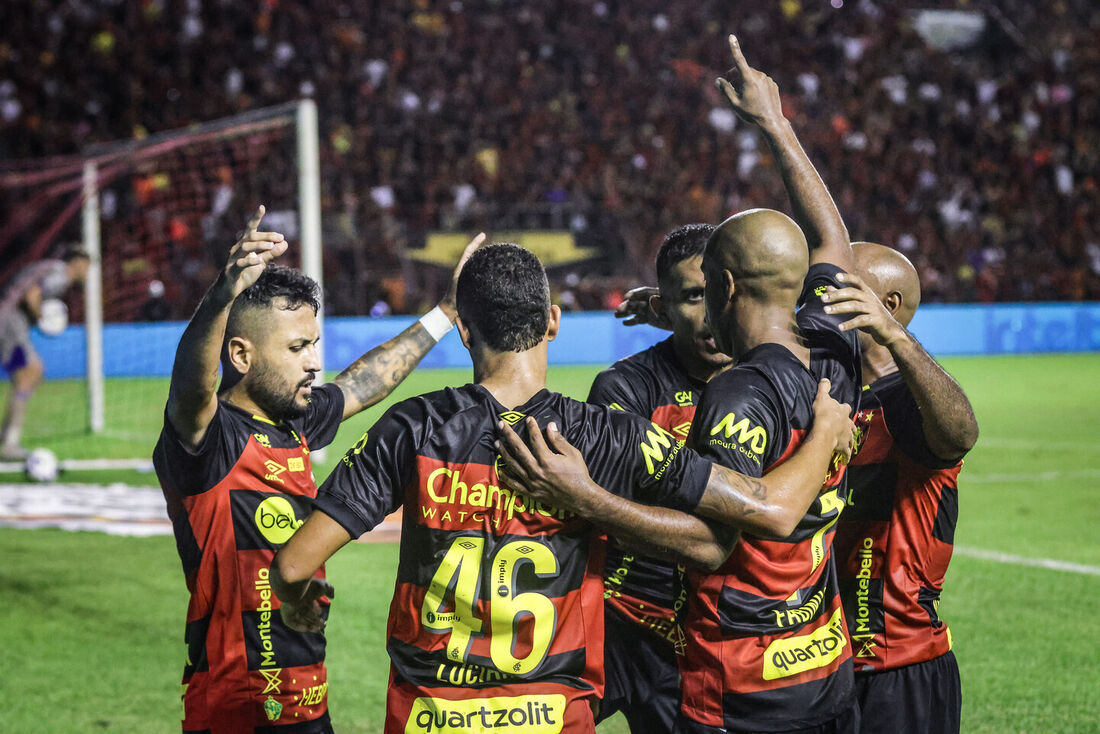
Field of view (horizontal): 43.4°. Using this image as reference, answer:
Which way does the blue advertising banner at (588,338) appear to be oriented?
toward the camera

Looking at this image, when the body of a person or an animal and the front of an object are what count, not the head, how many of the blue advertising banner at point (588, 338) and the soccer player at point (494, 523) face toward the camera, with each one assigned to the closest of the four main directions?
1

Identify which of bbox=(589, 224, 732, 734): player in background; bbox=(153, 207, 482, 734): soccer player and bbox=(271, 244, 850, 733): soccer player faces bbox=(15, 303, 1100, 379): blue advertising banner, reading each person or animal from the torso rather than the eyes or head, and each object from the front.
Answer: bbox=(271, 244, 850, 733): soccer player

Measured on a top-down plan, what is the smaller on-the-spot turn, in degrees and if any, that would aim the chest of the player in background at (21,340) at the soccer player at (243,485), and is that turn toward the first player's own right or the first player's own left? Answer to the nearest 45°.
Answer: approximately 90° to the first player's own right

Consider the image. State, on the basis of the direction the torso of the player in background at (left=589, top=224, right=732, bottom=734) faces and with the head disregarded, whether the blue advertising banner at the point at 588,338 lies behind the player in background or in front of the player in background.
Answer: behind

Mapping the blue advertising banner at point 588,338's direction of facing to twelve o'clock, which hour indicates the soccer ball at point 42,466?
The soccer ball is roughly at 1 o'clock from the blue advertising banner.

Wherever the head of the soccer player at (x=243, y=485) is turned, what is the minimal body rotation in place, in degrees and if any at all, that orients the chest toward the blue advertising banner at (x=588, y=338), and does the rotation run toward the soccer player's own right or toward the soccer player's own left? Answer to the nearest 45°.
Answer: approximately 135° to the soccer player's own left

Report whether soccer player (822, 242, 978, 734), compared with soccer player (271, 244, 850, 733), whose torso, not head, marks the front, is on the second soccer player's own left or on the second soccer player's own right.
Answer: on the second soccer player's own right

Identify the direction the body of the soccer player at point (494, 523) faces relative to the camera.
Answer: away from the camera

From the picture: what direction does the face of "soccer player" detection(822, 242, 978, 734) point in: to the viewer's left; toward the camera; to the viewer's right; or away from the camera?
to the viewer's left

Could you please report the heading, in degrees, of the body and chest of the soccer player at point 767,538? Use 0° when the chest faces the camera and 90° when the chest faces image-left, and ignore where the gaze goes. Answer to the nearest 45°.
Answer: approximately 135°

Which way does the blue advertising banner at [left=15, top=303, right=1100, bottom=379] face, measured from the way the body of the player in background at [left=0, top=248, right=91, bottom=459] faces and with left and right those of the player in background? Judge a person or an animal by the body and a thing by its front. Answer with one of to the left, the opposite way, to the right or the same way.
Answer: to the right

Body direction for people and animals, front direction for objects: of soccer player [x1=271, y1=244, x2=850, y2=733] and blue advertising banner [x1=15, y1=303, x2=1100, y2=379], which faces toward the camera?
the blue advertising banner

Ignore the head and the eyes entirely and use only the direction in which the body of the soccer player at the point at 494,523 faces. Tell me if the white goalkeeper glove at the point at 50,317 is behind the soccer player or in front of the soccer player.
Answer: in front

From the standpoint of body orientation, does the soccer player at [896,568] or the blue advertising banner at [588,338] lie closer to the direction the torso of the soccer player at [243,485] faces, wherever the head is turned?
the soccer player

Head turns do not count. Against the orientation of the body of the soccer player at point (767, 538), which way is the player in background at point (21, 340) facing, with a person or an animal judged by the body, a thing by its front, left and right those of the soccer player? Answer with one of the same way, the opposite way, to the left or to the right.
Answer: to the right

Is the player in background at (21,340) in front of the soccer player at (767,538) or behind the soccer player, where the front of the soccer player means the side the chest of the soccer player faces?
in front

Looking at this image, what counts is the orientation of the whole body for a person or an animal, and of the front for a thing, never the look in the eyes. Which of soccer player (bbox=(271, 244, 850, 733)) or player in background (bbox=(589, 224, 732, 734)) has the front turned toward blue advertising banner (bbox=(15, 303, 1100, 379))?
the soccer player

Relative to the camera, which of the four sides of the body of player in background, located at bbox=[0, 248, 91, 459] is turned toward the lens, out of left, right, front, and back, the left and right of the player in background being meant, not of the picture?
right

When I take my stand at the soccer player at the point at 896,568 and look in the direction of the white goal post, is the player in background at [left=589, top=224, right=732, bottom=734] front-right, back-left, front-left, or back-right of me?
front-left
